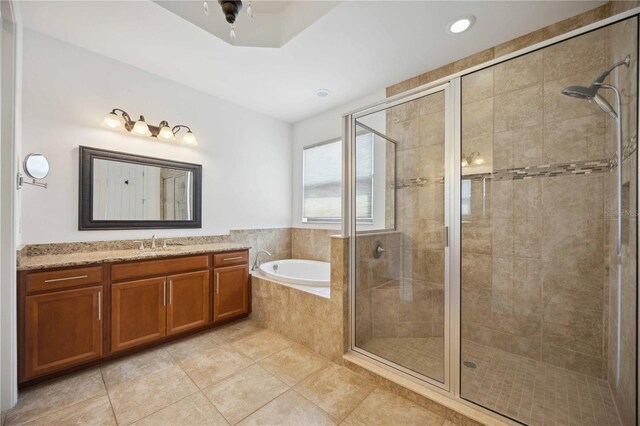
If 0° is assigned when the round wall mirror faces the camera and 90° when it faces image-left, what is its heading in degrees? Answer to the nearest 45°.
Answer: approximately 315°

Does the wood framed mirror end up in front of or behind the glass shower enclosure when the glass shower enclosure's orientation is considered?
in front

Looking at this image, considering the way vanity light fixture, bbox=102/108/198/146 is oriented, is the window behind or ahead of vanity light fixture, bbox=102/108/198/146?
ahead

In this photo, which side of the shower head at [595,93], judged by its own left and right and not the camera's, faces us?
left

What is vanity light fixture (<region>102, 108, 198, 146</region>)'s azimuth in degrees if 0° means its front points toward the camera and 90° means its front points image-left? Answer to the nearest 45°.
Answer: approximately 315°
